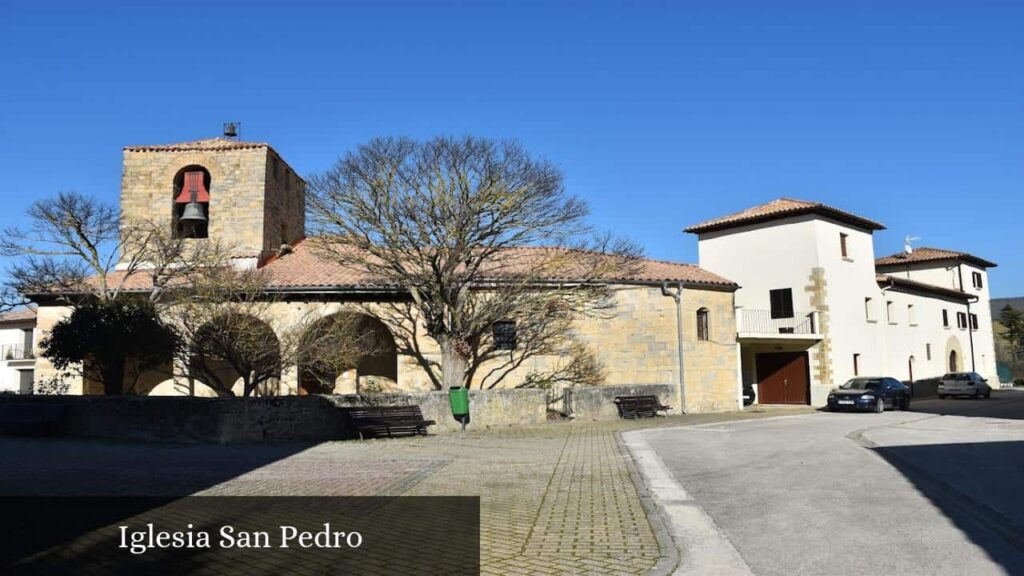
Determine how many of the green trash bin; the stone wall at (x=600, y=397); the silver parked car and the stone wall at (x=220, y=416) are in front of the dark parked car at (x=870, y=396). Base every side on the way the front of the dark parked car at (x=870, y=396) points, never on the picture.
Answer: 3

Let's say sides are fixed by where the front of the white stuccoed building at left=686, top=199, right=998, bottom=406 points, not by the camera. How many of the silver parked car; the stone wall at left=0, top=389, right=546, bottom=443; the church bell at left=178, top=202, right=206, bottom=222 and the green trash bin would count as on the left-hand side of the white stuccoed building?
1

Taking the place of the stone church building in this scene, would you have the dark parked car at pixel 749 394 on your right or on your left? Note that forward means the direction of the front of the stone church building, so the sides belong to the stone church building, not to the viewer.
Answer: on your left

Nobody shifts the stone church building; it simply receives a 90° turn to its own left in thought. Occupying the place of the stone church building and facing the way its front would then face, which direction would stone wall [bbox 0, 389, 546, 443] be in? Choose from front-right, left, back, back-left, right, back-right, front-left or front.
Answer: right

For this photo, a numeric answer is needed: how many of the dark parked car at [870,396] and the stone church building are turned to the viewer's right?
0

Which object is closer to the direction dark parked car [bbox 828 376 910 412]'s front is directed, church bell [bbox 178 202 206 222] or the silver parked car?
the church bell

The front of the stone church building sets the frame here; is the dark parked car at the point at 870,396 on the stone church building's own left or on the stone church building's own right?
on the stone church building's own left

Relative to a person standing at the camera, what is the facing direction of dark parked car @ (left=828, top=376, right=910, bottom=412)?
facing the viewer and to the left of the viewer

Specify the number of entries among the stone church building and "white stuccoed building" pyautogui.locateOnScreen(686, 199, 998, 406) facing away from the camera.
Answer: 0

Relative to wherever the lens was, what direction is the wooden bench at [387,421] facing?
facing the viewer and to the right of the viewer

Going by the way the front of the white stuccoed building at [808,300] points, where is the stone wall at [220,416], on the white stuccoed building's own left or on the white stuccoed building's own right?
on the white stuccoed building's own right

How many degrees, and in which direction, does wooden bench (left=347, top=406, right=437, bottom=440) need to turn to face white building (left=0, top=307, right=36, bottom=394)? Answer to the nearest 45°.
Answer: approximately 180°

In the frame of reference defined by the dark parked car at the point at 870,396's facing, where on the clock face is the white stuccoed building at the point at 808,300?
The white stuccoed building is roughly at 4 o'clock from the dark parked car.

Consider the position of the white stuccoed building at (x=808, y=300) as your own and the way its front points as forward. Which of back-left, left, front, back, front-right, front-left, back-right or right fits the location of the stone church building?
right

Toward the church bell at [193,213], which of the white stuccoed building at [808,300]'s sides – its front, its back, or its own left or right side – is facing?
right

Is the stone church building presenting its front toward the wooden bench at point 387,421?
yes

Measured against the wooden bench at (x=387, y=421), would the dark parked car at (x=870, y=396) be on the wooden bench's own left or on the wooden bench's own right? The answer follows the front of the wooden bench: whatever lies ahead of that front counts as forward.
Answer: on the wooden bench's own left

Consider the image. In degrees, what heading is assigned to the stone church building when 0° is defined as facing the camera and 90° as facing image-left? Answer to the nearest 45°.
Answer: approximately 0°

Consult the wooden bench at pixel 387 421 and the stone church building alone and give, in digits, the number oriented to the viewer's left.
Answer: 0
